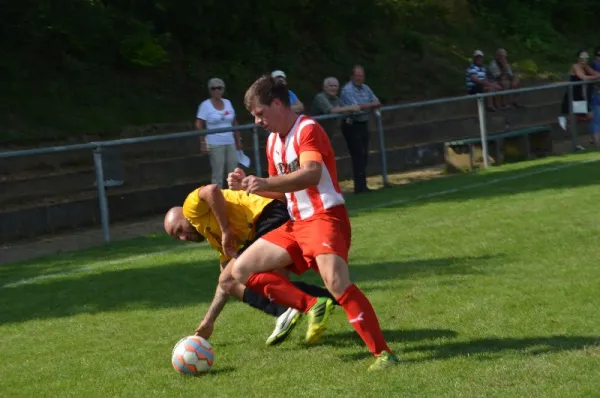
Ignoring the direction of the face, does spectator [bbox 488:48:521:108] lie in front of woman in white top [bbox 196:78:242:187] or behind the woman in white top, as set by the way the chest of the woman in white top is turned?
behind

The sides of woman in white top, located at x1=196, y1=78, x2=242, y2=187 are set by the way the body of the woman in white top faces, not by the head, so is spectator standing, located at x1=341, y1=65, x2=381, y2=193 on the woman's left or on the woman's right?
on the woman's left

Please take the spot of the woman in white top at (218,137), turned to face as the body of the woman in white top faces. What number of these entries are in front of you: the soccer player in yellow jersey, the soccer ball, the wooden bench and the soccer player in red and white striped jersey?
3

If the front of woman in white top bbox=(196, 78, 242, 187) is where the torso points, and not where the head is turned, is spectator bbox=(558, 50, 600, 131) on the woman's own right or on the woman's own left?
on the woman's own left

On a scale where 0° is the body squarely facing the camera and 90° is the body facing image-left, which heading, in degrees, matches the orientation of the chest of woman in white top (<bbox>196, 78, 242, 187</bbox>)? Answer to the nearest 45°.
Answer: approximately 0°

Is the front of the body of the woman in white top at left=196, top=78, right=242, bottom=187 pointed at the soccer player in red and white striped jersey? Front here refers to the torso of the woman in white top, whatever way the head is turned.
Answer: yes

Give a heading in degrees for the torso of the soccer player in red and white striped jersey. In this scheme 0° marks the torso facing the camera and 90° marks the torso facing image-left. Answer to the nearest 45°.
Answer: approximately 45°

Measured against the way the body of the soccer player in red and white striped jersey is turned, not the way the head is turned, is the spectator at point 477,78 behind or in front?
behind

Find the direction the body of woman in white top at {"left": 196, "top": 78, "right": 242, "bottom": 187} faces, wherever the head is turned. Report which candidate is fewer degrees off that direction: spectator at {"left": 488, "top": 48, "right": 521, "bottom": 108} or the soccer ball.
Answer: the soccer ball

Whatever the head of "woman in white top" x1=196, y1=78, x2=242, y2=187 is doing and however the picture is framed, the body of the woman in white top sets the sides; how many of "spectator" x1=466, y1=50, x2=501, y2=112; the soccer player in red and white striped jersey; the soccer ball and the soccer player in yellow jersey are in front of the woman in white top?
3
